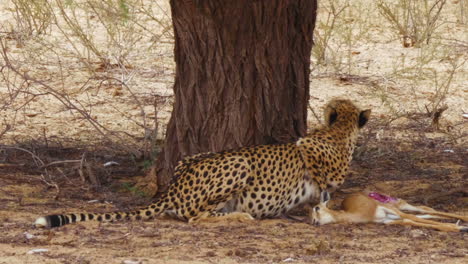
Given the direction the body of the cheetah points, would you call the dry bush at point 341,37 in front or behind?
in front

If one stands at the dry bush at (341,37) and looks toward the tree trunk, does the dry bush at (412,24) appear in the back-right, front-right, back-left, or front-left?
back-left

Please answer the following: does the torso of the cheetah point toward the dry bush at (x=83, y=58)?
no

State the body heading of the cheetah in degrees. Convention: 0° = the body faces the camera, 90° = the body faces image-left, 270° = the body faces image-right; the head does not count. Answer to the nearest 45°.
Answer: approximately 225°

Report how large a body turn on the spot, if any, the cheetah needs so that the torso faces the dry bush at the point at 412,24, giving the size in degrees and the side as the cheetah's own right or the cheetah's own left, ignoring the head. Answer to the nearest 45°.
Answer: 0° — it already faces it

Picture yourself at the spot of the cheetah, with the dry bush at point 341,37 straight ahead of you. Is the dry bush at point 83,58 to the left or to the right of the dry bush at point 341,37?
left

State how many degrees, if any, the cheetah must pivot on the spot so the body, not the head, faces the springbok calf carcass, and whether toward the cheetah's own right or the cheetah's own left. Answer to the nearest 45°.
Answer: approximately 45° to the cheetah's own right

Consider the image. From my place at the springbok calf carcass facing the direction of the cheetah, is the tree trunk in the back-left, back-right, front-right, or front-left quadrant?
front-right
